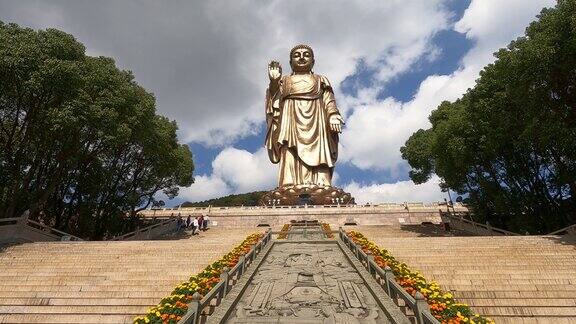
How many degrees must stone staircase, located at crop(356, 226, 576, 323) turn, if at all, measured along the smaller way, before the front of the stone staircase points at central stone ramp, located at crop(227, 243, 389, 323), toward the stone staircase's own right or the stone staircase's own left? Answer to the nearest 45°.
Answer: approximately 45° to the stone staircase's own right

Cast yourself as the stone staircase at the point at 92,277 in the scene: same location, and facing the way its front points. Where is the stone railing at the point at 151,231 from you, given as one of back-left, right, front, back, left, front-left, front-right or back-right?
back

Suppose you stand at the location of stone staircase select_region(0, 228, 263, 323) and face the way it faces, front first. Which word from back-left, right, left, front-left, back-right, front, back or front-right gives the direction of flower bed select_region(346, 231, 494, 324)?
front-left

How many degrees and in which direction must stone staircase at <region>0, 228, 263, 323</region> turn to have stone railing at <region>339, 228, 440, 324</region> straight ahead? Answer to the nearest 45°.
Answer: approximately 45° to its left

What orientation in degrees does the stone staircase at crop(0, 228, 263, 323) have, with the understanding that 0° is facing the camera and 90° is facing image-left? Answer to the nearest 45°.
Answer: approximately 0°

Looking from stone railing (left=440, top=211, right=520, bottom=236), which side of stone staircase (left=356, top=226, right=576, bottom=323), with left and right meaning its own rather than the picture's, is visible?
back

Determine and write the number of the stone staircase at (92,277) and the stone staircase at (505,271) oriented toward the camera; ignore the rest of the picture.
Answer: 2

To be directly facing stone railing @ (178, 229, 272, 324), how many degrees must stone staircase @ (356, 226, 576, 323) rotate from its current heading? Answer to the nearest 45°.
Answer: approximately 45° to its right

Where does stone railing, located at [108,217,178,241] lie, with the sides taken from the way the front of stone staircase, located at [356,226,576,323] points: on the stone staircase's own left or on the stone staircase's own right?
on the stone staircase's own right
